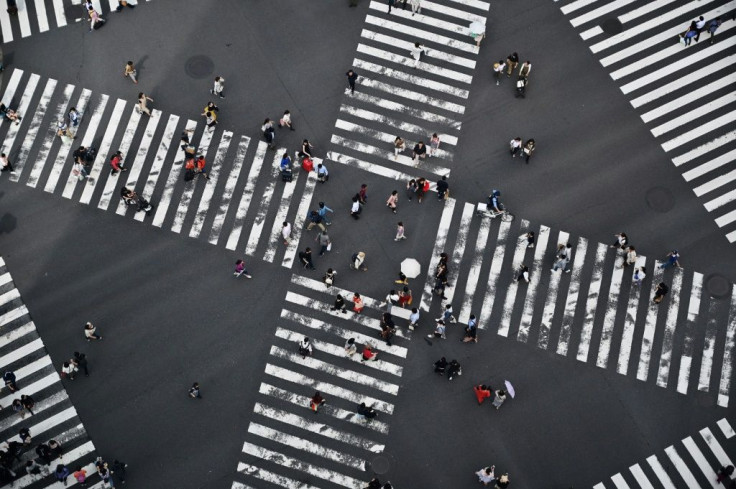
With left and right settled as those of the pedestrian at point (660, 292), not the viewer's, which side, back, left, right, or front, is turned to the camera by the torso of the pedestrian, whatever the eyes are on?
left

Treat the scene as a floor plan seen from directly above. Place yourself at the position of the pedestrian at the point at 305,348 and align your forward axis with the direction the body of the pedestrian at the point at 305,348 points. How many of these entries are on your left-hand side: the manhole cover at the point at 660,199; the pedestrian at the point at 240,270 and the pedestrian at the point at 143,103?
2

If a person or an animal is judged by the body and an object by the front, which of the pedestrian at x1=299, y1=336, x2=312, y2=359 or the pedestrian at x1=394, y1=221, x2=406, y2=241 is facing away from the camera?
the pedestrian at x1=299, y1=336, x2=312, y2=359

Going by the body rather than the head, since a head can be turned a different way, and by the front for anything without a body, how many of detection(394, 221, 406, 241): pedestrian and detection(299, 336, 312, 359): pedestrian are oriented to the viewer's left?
0

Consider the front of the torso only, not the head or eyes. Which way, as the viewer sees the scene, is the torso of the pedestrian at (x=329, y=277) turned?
away from the camera

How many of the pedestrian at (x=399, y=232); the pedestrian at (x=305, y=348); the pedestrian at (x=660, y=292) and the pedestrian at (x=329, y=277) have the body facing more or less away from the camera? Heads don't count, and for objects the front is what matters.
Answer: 2

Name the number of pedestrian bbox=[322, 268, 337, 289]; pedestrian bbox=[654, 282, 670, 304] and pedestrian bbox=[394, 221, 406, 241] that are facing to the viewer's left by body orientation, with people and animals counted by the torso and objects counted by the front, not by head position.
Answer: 1
